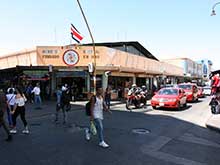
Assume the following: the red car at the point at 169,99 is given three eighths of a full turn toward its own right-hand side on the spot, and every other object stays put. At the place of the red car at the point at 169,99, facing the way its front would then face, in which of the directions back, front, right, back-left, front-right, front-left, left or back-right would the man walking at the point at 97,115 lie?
back

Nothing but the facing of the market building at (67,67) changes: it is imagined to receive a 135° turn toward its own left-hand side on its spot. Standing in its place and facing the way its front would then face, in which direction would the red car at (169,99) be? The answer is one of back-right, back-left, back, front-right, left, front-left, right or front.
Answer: right

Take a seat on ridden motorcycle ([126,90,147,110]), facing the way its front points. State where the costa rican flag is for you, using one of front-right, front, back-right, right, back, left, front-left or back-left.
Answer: right

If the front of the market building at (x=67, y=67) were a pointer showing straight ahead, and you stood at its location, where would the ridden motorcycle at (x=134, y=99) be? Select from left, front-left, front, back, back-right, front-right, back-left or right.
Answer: front-left

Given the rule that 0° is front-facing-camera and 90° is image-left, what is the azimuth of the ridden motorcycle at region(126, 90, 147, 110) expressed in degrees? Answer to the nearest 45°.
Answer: approximately 45°

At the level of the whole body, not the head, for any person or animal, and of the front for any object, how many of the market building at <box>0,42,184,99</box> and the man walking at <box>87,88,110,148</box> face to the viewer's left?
0

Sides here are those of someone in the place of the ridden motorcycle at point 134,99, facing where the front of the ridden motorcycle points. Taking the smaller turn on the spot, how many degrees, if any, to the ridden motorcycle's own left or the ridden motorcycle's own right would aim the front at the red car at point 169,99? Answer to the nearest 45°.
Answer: approximately 135° to the ridden motorcycle's own left

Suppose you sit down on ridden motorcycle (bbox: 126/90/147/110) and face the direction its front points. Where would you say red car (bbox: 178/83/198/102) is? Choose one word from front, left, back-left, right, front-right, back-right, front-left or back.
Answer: back

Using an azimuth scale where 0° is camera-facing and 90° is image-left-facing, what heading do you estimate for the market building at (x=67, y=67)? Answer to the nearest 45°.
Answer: approximately 0°

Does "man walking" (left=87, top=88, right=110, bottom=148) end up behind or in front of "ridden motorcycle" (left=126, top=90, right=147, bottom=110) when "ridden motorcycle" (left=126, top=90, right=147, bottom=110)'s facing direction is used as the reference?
in front
